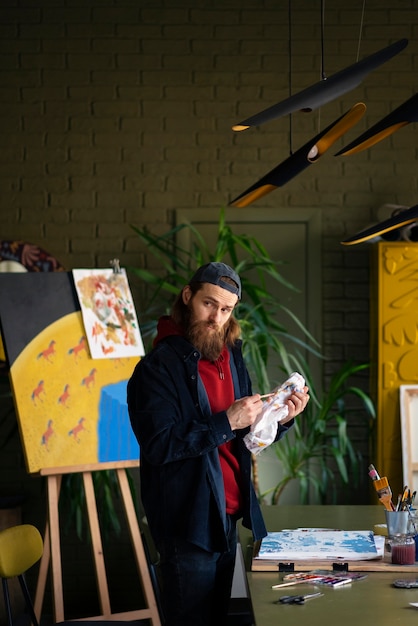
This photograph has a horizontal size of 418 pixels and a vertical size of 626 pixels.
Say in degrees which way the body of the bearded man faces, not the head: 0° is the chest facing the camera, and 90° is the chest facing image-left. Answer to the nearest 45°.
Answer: approximately 315°

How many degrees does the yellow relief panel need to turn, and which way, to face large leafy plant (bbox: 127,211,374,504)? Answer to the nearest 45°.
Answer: approximately 90° to its right

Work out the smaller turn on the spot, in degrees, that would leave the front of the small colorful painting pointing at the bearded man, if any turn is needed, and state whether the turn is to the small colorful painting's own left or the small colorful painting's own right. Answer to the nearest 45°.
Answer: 0° — it already faces them

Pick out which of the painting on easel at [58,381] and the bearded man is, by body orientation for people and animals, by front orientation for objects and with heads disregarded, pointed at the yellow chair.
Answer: the painting on easel

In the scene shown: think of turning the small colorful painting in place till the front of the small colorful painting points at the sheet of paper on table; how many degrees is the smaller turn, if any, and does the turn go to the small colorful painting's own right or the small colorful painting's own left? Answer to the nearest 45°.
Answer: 0° — it already faces it

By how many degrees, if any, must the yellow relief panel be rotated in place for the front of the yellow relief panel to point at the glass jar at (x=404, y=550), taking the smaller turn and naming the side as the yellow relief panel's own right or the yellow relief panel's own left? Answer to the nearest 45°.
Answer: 0° — it already faces it
